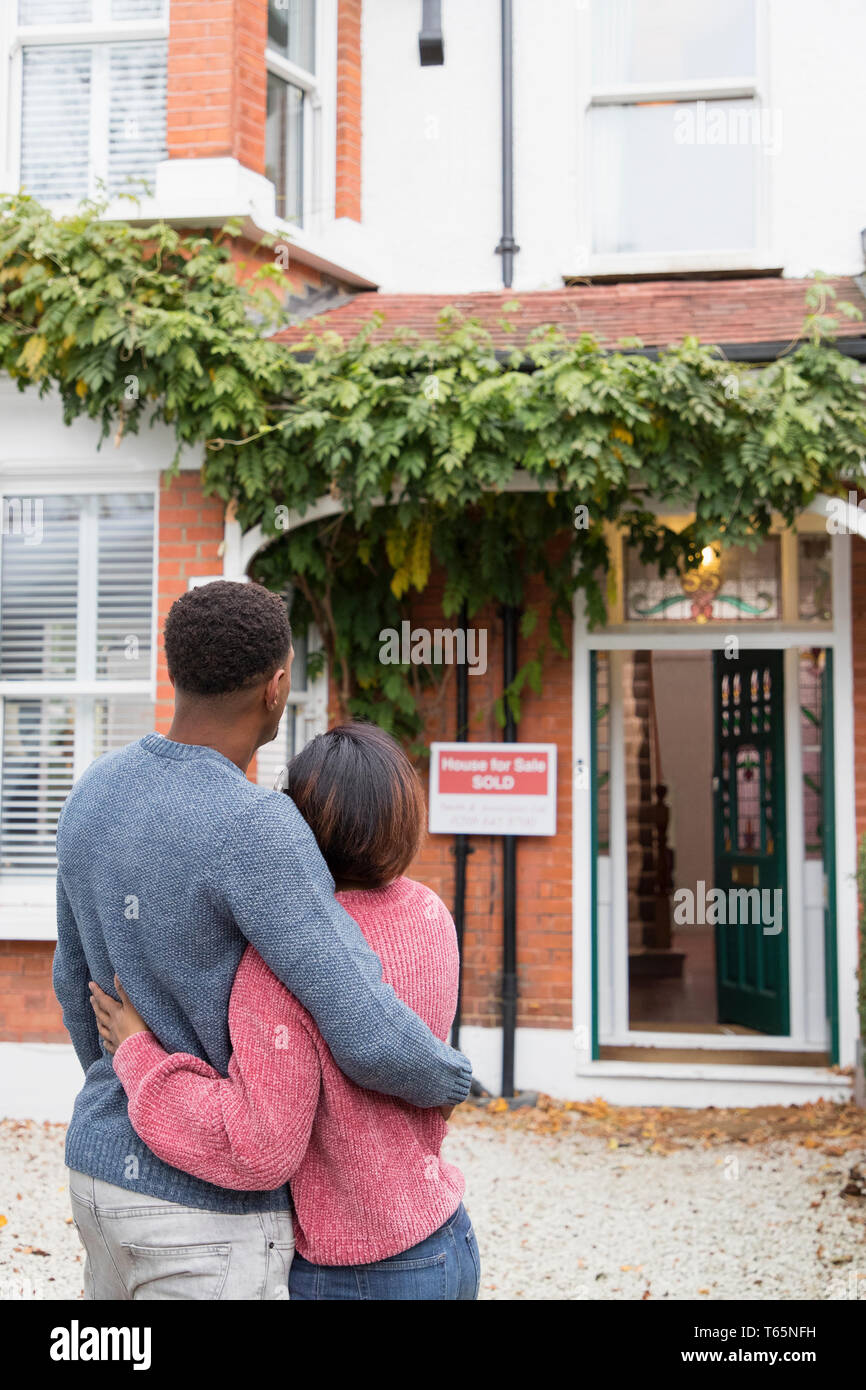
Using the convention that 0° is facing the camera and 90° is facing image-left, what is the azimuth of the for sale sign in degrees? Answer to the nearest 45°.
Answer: approximately 0°

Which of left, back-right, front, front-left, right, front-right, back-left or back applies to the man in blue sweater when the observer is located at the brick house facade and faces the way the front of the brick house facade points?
front

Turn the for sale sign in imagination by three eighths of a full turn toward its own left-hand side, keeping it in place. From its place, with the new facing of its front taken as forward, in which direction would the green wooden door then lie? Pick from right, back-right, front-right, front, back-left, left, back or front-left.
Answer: front

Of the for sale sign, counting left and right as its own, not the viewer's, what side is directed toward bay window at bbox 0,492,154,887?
right

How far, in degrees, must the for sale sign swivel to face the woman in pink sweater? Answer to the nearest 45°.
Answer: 0° — it already faces them

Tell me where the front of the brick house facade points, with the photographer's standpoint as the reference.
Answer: facing the viewer

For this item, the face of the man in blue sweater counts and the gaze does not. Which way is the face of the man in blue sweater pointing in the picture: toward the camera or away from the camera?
away from the camera

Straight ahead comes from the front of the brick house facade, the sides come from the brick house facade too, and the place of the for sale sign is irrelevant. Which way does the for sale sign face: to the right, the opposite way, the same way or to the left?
the same way

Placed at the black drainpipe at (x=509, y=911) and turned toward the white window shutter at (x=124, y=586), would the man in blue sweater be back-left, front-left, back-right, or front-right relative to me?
front-left

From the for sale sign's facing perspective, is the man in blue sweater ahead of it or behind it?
ahead

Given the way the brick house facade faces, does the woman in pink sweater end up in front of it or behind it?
in front

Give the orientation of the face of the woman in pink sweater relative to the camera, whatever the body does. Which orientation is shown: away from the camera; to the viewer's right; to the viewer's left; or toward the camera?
away from the camera

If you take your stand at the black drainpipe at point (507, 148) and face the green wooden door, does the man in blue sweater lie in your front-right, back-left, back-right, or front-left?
back-right
